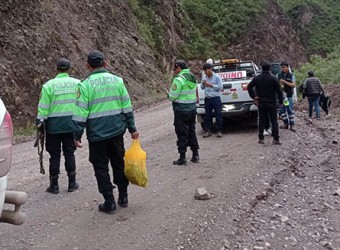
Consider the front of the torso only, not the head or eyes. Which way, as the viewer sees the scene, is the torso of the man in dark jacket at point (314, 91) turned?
away from the camera

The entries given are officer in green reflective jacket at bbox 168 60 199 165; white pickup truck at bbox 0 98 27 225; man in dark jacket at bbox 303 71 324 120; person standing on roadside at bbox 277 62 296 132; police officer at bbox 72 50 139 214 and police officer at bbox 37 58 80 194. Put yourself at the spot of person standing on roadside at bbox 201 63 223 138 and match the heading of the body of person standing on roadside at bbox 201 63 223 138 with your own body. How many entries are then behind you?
2

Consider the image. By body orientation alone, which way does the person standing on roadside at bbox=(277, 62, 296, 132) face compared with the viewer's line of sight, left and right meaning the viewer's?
facing the viewer and to the left of the viewer

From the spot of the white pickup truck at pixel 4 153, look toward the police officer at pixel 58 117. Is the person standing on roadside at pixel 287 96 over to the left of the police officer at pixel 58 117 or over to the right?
right

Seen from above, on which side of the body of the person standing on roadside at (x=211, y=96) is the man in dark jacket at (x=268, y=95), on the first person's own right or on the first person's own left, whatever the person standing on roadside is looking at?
on the first person's own left

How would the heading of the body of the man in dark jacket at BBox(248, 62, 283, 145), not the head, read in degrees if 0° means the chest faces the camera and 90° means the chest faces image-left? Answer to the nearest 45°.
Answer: approximately 180°

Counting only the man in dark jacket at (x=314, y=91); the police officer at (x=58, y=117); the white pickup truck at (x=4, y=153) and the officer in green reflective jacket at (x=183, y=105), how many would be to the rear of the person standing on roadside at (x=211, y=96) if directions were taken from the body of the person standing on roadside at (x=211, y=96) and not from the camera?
1

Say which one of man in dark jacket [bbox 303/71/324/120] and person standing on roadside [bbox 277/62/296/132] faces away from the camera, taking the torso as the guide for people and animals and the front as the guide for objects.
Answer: the man in dark jacket

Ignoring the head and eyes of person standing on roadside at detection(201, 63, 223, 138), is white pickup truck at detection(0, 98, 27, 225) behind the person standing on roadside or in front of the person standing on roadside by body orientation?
in front
